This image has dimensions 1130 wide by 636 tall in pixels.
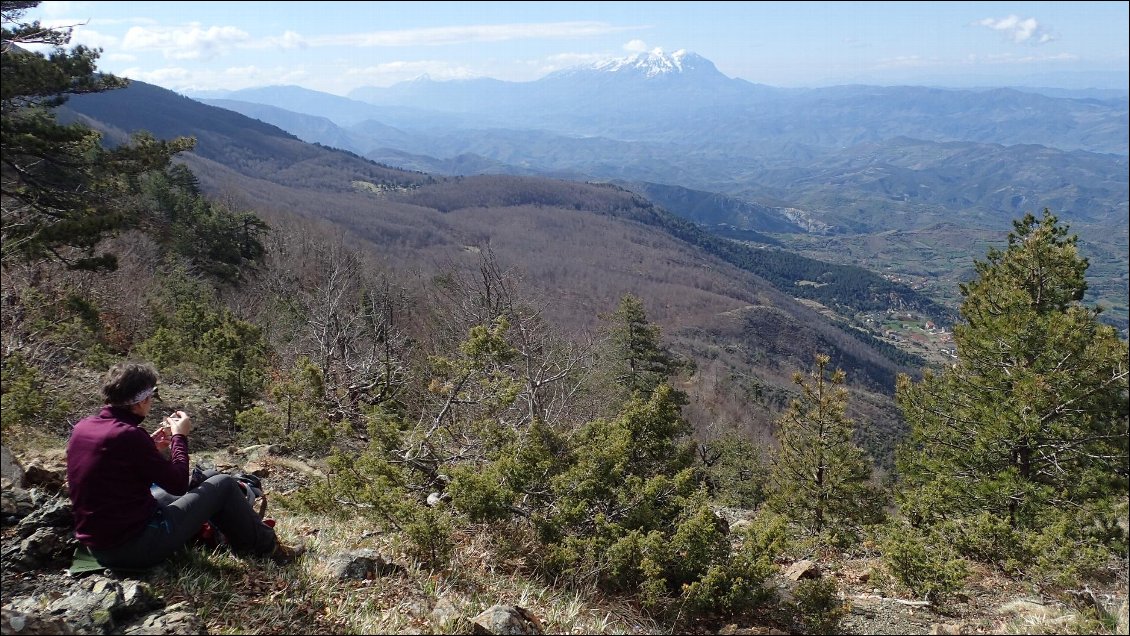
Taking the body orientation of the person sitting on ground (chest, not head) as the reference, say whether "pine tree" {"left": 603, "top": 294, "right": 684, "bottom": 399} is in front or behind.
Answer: in front

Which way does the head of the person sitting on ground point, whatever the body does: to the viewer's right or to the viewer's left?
to the viewer's right

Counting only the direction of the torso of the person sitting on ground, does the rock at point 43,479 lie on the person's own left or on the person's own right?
on the person's own left

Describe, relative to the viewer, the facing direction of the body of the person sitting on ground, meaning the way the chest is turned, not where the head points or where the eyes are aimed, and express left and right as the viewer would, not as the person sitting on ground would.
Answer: facing away from the viewer and to the right of the viewer
